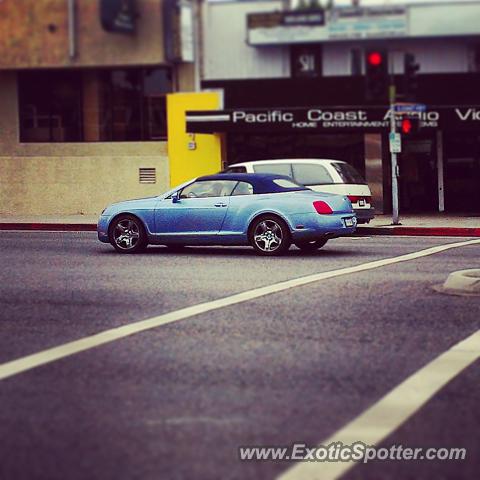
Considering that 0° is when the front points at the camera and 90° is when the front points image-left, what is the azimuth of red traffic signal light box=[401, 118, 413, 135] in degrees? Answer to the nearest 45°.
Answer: approximately 0°

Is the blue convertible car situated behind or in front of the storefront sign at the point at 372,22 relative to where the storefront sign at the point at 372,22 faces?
in front

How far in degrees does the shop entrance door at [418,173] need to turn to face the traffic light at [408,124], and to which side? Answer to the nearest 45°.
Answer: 0° — it already faces it

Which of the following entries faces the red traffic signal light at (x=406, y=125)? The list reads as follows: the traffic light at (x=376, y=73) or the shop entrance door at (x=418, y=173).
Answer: the shop entrance door

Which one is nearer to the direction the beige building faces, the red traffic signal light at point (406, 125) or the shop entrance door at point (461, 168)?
the red traffic signal light

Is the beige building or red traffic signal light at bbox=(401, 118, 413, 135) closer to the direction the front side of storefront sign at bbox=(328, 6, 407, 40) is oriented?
the red traffic signal light

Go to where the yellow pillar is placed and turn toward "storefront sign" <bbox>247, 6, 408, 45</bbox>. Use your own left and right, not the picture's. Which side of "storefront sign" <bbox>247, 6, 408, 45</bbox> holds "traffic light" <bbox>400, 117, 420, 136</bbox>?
right

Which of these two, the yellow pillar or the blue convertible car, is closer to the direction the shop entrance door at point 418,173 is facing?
the blue convertible car

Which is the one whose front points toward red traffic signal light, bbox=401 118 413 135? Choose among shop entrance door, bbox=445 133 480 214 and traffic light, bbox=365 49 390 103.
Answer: the shop entrance door
